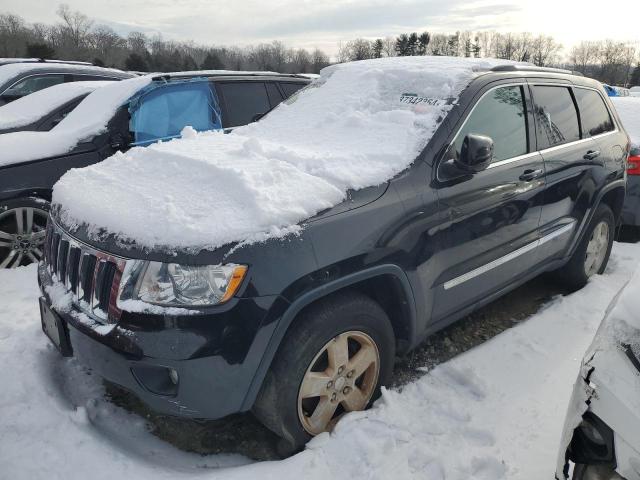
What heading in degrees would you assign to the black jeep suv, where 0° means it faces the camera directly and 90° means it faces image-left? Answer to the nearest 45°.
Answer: approximately 45°

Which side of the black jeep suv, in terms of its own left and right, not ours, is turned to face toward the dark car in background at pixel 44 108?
right

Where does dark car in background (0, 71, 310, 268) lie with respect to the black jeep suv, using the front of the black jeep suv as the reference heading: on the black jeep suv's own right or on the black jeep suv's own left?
on the black jeep suv's own right

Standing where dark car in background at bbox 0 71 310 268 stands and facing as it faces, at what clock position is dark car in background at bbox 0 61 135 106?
dark car in background at bbox 0 61 135 106 is roughly at 4 o'clock from dark car in background at bbox 0 71 310 268.

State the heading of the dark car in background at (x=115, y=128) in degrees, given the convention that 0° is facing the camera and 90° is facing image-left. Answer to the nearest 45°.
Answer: approximately 45°

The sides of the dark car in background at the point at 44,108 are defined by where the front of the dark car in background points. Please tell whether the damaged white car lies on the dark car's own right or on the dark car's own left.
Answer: on the dark car's own left

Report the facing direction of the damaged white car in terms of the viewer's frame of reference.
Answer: facing the viewer and to the left of the viewer

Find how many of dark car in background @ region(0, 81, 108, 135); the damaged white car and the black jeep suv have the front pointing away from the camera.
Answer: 0

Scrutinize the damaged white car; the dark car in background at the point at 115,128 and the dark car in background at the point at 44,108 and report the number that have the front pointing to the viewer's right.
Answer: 0
